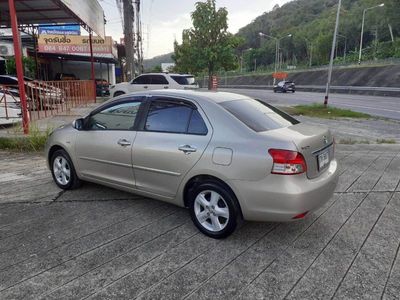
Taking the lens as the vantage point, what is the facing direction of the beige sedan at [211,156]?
facing away from the viewer and to the left of the viewer

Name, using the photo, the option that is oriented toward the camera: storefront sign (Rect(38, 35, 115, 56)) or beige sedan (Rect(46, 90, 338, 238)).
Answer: the storefront sign

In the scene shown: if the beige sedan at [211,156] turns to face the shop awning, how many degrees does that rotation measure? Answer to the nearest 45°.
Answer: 0° — it already faces it

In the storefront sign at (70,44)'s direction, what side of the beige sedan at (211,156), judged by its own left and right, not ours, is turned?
front

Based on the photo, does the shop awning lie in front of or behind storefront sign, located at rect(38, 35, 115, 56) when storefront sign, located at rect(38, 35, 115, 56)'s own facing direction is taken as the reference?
in front

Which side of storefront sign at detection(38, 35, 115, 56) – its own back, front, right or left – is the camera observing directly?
front

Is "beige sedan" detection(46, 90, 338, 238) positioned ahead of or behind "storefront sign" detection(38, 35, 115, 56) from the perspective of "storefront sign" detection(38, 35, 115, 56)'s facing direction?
ahead

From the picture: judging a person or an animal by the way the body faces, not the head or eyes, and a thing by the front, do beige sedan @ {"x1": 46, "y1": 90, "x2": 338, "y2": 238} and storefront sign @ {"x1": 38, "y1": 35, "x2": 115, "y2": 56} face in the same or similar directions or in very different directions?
very different directions

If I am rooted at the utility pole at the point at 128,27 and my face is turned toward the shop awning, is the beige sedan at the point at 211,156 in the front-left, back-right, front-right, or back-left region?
front-left
